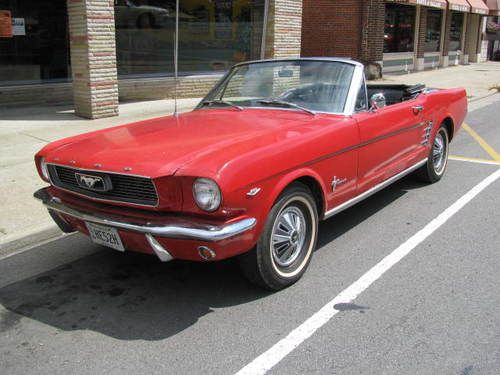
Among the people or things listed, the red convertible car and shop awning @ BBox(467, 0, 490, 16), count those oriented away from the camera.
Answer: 0

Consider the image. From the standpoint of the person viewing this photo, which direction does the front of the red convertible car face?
facing the viewer and to the left of the viewer

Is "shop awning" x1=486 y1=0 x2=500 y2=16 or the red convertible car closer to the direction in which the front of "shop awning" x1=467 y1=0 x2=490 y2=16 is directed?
the red convertible car

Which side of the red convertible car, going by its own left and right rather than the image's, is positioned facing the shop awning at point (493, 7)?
back

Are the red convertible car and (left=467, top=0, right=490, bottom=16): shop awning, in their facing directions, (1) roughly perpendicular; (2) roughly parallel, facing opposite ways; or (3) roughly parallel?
roughly perpendicular

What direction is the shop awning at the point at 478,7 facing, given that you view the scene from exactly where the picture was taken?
facing the viewer and to the right of the viewer

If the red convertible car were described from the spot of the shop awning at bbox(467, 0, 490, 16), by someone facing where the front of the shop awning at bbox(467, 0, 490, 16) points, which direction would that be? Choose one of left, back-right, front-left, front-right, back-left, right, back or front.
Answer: front-right

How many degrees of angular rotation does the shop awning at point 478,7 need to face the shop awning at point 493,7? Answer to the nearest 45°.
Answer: approximately 135° to its left
